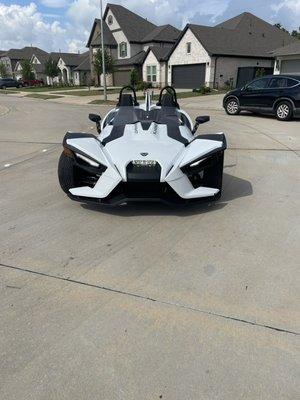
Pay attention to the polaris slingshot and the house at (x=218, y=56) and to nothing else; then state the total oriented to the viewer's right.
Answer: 0

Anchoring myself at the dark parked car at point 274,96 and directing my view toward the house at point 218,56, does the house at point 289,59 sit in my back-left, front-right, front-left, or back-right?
front-right

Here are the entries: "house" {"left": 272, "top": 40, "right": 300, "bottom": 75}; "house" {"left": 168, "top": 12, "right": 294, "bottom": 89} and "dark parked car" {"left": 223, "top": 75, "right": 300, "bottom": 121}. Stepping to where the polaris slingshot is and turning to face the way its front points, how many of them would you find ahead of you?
0

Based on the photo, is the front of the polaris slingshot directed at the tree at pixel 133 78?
no

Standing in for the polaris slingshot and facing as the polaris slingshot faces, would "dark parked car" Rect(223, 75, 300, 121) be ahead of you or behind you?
behind

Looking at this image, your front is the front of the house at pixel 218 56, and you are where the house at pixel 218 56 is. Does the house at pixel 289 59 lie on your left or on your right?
on your left

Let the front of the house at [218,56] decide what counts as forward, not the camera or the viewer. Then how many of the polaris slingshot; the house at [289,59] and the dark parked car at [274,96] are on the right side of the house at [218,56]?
0

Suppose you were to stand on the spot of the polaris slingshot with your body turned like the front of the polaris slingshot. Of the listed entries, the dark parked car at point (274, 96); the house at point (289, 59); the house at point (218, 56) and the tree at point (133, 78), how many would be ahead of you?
0

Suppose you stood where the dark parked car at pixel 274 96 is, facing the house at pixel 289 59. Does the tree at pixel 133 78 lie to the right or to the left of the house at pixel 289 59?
left

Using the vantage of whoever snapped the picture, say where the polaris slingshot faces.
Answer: facing the viewer

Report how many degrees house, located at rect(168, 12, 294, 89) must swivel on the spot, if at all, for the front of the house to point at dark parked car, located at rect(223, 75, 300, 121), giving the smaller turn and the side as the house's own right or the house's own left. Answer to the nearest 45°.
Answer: approximately 45° to the house's own left

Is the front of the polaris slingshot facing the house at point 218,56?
no

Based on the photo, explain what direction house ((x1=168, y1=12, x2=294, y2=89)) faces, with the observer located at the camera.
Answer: facing the viewer and to the left of the viewer

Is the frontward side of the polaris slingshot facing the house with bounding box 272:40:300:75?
no

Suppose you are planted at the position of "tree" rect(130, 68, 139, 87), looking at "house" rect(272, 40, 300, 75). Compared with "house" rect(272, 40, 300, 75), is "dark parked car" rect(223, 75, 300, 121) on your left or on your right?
right
